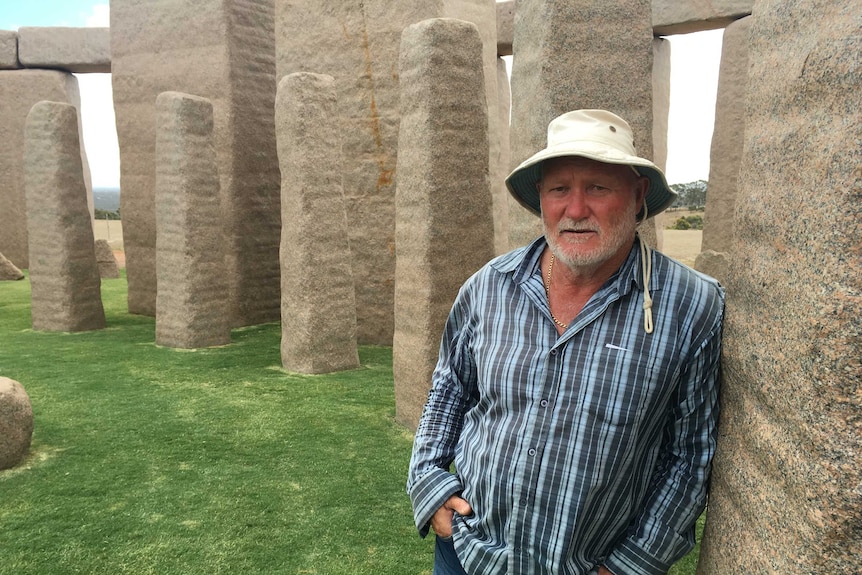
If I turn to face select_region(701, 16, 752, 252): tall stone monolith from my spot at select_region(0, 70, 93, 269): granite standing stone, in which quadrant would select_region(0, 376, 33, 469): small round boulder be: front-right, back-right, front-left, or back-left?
front-right

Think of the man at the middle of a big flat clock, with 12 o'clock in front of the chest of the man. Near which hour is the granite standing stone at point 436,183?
The granite standing stone is roughly at 4 o'clock from the man.

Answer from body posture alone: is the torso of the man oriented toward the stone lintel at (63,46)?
no

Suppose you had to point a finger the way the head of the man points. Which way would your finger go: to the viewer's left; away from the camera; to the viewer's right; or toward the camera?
toward the camera

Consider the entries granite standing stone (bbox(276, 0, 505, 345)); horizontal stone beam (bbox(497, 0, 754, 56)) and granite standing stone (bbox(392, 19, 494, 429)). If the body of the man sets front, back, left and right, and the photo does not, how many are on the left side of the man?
0

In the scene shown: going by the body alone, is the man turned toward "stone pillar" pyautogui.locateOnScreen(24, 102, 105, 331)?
no

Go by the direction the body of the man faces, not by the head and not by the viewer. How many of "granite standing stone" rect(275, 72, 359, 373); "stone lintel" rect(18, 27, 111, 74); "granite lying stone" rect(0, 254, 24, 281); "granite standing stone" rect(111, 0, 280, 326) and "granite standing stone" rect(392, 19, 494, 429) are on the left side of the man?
0

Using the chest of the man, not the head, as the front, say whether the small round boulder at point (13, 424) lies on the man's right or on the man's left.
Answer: on the man's right

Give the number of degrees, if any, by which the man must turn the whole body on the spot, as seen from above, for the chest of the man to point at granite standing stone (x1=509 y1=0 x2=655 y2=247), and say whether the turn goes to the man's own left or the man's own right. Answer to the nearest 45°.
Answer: approximately 135° to the man's own right

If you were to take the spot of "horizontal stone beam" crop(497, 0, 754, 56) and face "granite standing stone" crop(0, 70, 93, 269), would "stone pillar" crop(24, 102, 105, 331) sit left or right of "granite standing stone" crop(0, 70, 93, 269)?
left

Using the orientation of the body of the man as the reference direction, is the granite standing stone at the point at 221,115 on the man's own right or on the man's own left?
on the man's own right

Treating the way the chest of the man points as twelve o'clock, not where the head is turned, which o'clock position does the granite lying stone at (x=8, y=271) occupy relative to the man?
The granite lying stone is roughly at 3 o'clock from the man.

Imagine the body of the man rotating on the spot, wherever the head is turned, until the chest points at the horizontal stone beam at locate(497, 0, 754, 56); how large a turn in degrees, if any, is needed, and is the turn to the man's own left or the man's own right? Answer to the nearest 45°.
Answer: approximately 135° to the man's own right

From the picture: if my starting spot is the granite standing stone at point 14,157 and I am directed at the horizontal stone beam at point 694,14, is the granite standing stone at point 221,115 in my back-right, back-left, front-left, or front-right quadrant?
front-right

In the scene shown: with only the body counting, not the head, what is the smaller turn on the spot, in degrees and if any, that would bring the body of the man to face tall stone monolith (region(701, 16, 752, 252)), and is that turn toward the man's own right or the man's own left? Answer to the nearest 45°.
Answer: approximately 135° to the man's own right

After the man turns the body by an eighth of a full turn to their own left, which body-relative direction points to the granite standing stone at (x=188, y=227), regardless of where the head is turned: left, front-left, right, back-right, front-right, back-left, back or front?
back-right

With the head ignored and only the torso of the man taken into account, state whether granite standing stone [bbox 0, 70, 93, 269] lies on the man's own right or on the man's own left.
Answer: on the man's own right

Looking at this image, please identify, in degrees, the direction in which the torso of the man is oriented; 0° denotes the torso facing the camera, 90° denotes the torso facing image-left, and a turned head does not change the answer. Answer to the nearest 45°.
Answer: approximately 45°
